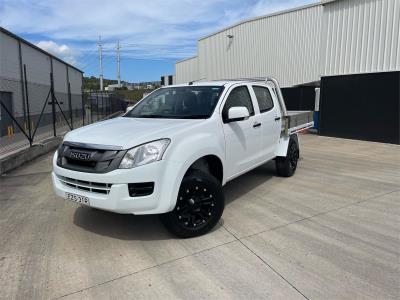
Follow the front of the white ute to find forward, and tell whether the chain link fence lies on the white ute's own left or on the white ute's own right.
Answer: on the white ute's own right

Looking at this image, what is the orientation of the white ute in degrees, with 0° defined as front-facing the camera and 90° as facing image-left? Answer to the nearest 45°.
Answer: approximately 45°

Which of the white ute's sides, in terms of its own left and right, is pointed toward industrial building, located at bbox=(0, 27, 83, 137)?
right
